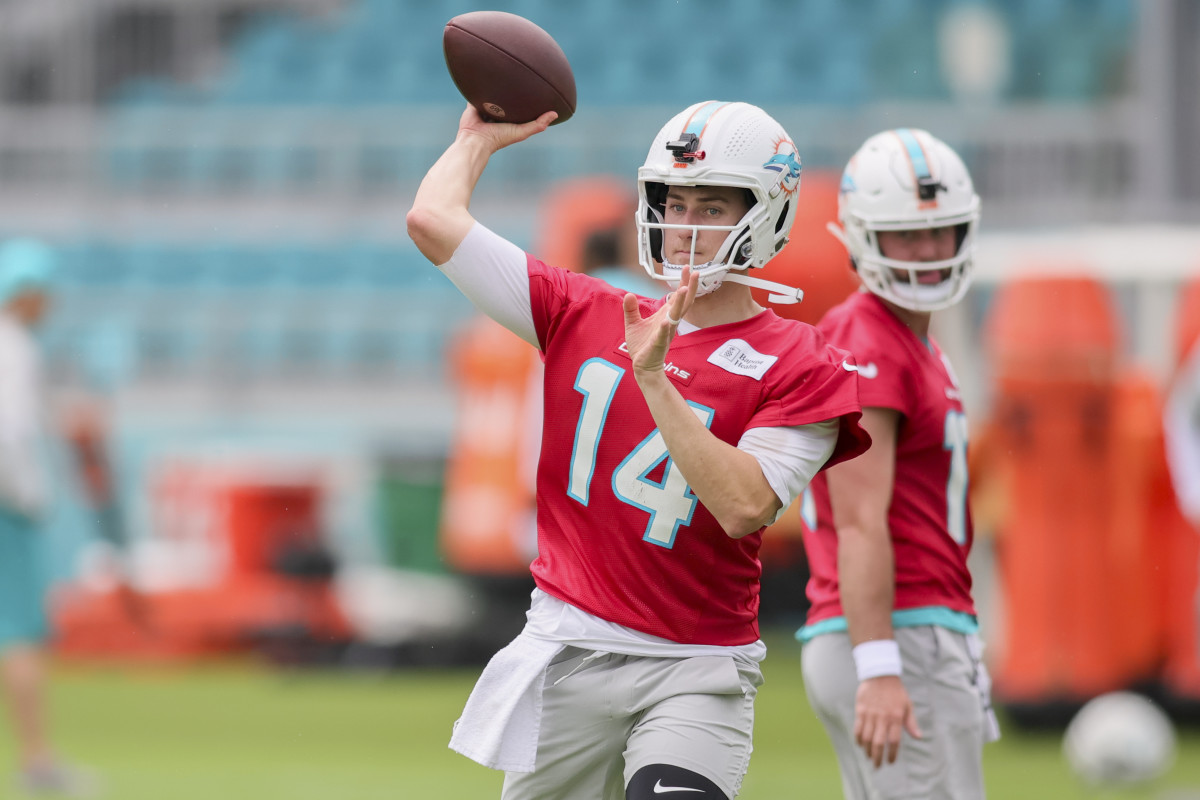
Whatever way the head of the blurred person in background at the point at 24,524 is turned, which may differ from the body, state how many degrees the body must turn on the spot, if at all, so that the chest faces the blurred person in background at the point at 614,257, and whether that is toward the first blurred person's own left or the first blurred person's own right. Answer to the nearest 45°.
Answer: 0° — they already face them

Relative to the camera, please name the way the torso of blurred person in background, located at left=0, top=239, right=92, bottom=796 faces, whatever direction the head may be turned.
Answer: to the viewer's right

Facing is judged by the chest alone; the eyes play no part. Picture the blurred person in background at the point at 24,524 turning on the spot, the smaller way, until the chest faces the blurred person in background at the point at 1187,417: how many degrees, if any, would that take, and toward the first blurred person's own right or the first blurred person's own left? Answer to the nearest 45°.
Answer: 0° — they already face them

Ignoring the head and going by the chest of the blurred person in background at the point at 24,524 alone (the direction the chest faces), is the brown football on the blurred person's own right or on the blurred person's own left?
on the blurred person's own right

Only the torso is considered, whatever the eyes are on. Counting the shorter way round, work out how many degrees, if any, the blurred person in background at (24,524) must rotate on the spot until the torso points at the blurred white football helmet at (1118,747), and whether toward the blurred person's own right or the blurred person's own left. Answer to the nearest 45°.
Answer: approximately 45° to the blurred person's own right

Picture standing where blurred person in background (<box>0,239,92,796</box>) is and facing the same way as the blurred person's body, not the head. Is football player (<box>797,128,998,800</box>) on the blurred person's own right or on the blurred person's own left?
on the blurred person's own right
